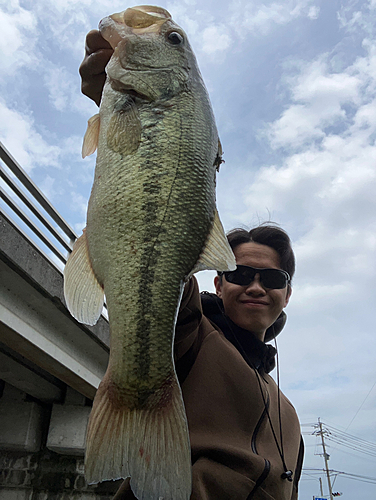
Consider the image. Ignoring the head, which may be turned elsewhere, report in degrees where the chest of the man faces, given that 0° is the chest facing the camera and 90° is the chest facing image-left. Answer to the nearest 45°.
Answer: approximately 315°
